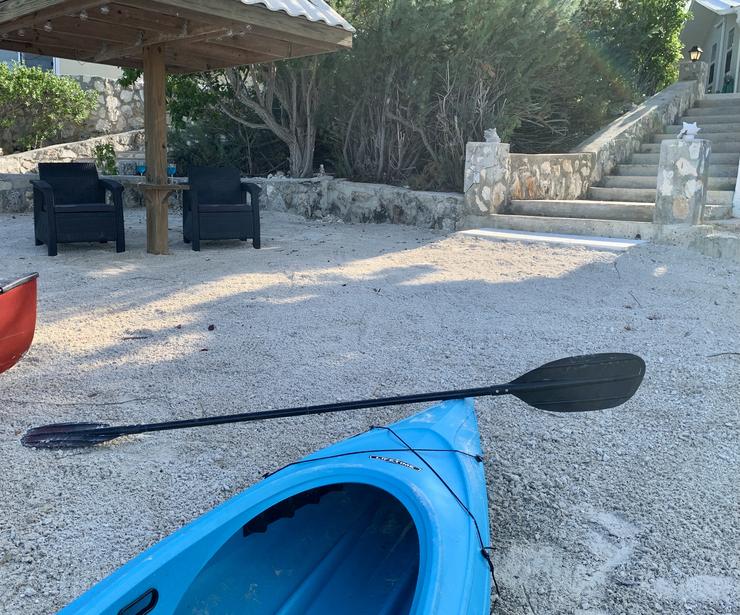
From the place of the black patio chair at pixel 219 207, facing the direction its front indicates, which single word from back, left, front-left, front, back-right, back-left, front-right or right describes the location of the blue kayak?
front

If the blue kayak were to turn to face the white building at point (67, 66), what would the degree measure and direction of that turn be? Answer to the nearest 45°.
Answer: approximately 45° to its left

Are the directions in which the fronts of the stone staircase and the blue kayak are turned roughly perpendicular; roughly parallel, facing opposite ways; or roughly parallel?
roughly parallel, facing opposite ways

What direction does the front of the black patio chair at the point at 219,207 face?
toward the camera

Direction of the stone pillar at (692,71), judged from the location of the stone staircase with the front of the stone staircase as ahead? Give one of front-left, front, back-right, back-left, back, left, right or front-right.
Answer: back

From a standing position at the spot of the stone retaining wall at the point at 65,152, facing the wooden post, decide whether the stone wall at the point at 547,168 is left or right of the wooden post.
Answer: left

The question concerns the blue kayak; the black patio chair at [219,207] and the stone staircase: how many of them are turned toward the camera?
2

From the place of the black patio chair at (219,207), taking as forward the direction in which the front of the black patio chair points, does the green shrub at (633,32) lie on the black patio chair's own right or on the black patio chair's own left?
on the black patio chair's own left

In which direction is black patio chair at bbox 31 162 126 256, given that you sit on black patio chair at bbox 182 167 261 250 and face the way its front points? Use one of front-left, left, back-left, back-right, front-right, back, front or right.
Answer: right

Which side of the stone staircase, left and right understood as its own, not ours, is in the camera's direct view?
front

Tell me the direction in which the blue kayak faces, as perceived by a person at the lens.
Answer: facing away from the viewer and to the right of the viewer
